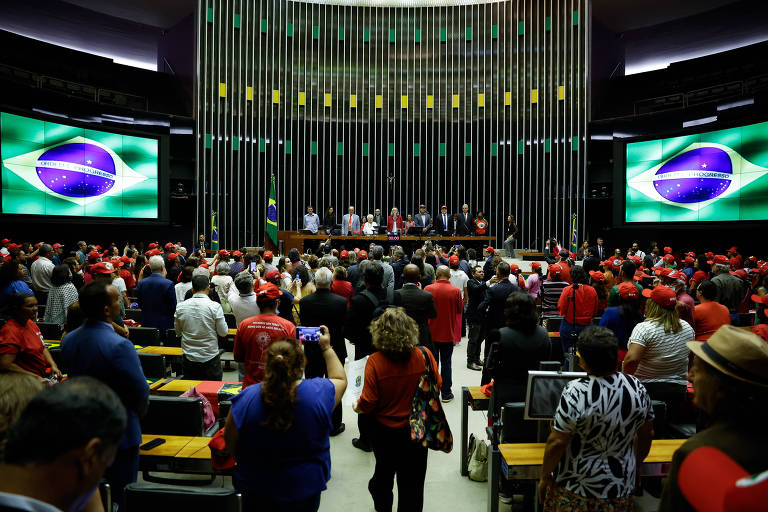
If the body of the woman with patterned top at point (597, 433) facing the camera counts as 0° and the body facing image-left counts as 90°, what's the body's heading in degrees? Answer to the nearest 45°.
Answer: approximately 180°

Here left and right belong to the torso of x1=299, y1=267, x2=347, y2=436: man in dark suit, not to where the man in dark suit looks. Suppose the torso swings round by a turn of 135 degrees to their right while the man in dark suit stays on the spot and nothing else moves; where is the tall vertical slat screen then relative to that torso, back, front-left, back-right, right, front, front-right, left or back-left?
back-left

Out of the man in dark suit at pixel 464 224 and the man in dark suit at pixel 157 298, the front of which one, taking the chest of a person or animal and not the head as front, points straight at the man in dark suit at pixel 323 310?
the man in dark suit at pixel 464 224

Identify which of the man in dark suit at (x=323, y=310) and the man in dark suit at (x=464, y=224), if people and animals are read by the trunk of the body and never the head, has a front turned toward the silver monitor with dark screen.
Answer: the man in dark suit at (x=464, y=224)

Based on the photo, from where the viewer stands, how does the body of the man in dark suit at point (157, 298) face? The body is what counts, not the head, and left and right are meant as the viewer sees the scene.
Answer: facing away from the viewer

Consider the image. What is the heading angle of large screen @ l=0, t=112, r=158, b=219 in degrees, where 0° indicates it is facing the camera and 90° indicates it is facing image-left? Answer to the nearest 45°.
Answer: approximately 315°

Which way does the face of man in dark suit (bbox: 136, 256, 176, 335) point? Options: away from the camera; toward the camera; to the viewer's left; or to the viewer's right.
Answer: away from the camera

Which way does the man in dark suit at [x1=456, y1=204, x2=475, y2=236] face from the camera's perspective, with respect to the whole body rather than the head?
toward the camera

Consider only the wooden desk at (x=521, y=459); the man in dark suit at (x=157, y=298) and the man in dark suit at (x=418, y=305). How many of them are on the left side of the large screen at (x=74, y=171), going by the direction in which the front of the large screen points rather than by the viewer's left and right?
0

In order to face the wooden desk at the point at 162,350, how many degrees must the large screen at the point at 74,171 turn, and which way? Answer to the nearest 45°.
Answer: approximately 45° to its right

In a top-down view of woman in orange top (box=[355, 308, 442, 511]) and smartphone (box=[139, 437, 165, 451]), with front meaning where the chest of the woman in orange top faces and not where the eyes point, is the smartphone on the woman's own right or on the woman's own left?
on the woman's own left

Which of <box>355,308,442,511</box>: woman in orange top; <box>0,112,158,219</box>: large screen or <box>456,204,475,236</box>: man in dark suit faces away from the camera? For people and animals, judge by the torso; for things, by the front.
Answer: the woman in orange top

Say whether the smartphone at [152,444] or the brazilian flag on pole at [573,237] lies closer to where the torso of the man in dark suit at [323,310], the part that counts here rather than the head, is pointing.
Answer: the brazilian flag on pole

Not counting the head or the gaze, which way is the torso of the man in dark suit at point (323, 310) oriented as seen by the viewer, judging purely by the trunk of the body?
away from the camera

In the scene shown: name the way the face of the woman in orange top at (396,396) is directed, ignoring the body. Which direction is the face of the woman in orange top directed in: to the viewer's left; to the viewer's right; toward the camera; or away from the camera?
away from the camera

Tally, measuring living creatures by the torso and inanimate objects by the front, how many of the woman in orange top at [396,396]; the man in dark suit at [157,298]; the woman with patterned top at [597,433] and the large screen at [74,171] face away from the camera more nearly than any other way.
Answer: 3

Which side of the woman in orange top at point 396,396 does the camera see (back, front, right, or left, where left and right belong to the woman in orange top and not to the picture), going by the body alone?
back
